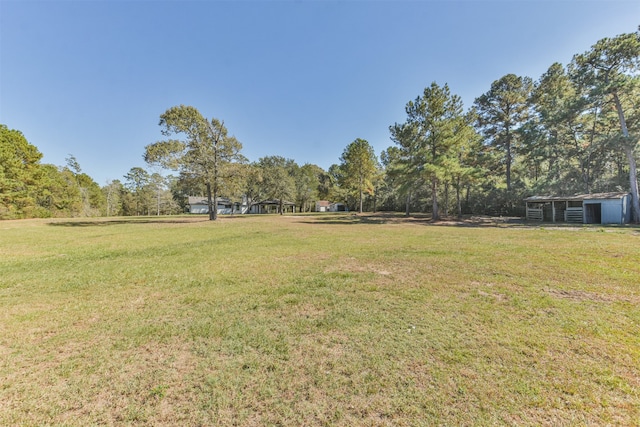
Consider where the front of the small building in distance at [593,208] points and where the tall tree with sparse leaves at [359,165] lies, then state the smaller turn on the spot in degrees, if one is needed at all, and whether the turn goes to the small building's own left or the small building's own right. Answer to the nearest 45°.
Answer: approximately 90° to the small building's own right

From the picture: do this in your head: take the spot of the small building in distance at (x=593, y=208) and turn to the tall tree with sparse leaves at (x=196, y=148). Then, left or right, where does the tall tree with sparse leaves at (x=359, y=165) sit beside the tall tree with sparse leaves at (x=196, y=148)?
right

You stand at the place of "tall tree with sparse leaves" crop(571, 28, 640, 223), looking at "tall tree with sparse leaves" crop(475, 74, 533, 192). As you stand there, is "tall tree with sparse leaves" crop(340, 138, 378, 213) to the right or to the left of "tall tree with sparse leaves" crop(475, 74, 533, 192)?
left

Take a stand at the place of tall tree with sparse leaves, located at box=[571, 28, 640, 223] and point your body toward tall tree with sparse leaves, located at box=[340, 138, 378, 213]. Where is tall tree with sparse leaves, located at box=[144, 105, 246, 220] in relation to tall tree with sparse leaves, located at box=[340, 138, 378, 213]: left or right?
left

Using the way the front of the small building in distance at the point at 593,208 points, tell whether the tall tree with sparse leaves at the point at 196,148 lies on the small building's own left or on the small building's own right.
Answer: on the small building's own right

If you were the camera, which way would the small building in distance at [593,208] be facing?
facing the viewer

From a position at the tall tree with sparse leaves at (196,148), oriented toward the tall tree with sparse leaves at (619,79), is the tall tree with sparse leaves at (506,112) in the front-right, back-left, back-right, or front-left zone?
front-left
